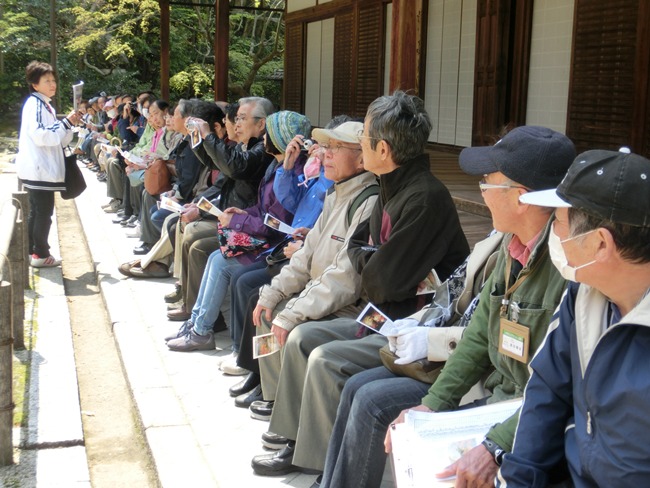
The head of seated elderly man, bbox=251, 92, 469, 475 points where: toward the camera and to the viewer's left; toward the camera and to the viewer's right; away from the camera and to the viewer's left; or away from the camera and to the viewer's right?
away from the camera and to the viewer's left

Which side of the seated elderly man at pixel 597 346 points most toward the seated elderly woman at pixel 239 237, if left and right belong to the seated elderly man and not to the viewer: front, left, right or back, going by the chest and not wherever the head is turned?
right

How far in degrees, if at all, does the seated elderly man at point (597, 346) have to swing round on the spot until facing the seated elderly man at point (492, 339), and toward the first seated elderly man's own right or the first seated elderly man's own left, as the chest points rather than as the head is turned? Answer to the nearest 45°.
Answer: approximately 90° to the first seated elderly man's own right

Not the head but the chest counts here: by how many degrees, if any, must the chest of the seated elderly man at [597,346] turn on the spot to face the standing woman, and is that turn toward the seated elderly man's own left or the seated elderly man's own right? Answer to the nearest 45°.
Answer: approximately 90° to the seated elderly man's own right

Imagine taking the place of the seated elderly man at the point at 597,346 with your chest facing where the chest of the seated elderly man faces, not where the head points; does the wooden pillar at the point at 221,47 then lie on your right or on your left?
on your right

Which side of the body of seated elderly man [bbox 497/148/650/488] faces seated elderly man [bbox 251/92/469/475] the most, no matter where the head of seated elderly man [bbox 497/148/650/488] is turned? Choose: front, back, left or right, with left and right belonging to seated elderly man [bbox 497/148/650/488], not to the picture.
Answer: right

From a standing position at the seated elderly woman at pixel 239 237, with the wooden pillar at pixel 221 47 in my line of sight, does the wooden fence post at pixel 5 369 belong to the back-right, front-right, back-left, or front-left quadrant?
back-left

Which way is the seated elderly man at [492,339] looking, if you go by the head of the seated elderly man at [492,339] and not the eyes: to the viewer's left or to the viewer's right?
to the viewer's left

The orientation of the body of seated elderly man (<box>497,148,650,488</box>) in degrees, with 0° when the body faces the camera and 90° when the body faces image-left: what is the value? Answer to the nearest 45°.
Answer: approximately 45°

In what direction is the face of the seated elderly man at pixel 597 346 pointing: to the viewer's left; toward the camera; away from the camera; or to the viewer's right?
to the viewer's left
